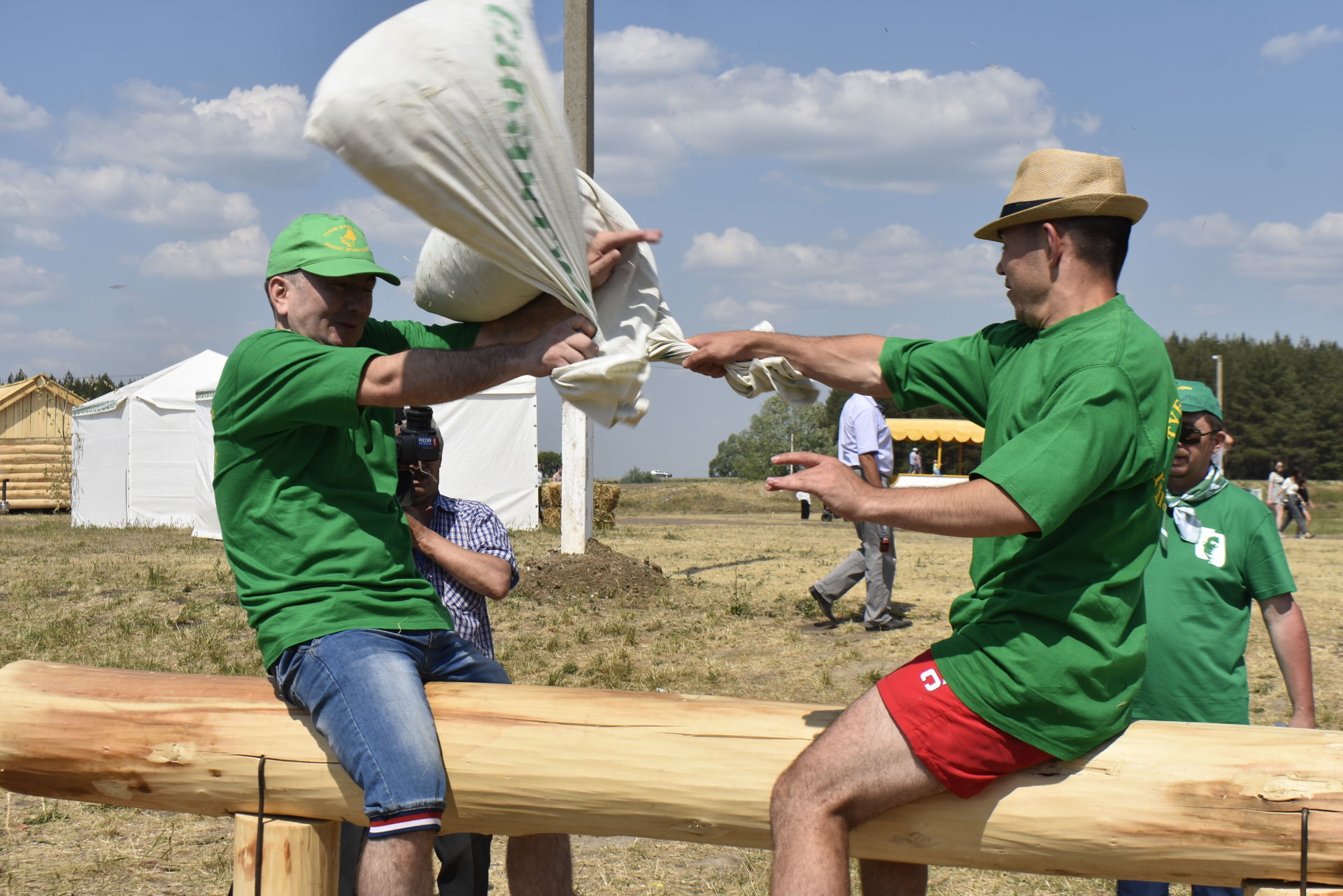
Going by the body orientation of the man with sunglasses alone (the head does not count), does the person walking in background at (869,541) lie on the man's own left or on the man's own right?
on the man's own right

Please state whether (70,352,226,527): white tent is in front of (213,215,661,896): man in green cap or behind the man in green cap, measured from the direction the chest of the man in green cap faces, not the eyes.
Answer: behind

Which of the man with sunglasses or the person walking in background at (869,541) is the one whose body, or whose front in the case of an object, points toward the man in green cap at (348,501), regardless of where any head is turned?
the man with sunglasses

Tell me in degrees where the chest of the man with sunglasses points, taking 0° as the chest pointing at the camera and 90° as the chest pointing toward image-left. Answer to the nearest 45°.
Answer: approximately 45°

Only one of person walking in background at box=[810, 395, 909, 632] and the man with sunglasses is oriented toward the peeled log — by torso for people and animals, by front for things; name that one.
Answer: the man with sunglasses

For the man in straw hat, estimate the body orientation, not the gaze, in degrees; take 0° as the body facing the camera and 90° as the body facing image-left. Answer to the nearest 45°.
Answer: approximately 90°
